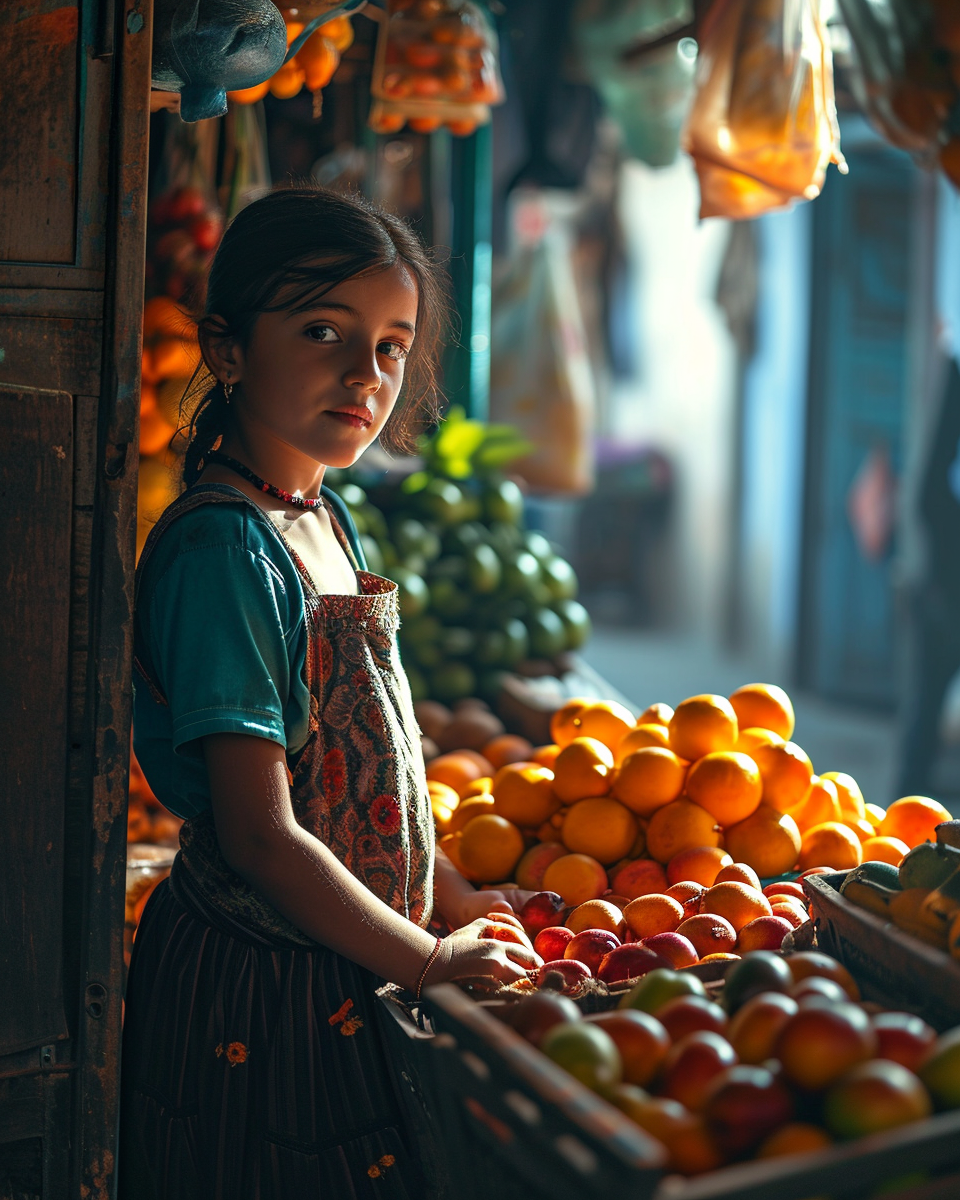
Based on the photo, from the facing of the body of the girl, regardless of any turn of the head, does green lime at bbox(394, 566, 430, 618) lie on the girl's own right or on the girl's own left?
on the girl's own left

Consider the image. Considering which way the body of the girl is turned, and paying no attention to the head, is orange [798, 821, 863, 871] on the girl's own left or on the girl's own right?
on the girl's own left

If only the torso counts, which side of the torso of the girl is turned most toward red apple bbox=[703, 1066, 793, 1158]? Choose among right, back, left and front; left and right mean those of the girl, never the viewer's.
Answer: front

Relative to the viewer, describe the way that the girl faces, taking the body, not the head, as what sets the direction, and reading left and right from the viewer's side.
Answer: facing the viewer and to the right of the viewer

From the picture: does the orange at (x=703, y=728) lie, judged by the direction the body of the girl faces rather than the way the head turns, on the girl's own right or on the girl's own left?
on the girl's own left
